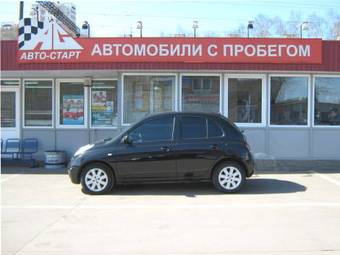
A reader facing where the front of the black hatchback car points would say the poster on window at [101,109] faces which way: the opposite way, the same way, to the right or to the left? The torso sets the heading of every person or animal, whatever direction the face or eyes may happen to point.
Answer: to the left

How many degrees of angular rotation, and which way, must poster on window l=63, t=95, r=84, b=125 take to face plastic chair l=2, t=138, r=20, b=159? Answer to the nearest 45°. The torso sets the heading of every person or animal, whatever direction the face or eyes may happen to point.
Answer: approximately 90° to its right

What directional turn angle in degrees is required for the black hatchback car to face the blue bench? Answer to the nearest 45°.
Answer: approximately 45° to its right

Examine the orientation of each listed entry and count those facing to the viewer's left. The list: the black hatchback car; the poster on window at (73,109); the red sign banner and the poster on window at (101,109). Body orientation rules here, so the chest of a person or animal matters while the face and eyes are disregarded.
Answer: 1

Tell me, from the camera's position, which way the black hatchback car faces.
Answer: facing to the left of the viewer

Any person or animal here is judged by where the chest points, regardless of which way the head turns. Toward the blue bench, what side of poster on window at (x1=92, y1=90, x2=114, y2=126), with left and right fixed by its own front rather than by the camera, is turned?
right

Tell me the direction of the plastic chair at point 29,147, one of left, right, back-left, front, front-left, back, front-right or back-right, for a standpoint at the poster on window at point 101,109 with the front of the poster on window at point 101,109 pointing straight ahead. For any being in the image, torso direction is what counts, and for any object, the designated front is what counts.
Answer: right

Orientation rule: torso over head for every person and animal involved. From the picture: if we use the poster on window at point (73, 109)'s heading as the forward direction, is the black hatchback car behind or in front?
in front

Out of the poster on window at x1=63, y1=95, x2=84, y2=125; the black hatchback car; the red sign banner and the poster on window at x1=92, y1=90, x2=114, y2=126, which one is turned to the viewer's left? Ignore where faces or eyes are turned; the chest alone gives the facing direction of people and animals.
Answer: the black hatchback car

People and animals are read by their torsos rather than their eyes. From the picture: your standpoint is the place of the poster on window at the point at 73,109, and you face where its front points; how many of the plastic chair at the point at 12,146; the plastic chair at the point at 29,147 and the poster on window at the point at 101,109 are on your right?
2

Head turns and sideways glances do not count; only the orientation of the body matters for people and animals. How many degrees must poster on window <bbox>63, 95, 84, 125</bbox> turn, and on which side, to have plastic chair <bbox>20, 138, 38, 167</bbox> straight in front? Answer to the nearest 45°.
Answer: approximately 90° to its right

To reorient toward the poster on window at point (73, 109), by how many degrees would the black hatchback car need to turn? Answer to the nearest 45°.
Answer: approximately 45° to its right

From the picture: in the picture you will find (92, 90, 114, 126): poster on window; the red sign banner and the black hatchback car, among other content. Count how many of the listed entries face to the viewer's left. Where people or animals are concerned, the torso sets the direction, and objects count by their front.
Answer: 1
